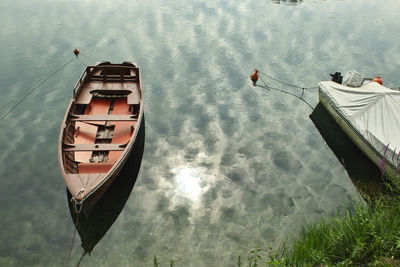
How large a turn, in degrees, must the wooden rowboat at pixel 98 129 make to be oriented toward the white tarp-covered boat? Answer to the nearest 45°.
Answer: approximately 90° to its left

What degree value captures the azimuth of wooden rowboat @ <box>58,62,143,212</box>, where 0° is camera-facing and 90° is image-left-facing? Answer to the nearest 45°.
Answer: approximately 0°

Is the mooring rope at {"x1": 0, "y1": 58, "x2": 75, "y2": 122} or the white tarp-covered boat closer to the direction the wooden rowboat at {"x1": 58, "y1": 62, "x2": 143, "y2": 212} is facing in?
the white tarp-covered boat

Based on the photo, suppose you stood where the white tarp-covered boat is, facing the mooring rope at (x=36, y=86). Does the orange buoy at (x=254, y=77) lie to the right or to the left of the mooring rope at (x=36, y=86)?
right

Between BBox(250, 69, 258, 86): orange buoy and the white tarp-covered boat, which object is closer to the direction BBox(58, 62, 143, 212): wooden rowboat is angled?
the white tarp-covered boat

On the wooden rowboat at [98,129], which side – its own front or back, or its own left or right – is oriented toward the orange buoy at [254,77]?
left

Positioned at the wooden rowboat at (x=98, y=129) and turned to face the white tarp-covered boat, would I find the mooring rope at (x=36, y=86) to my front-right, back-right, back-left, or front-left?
back-left
